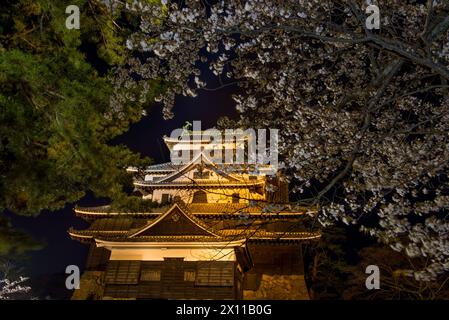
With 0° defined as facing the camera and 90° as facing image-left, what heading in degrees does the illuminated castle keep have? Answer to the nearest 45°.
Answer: approximately 0°
